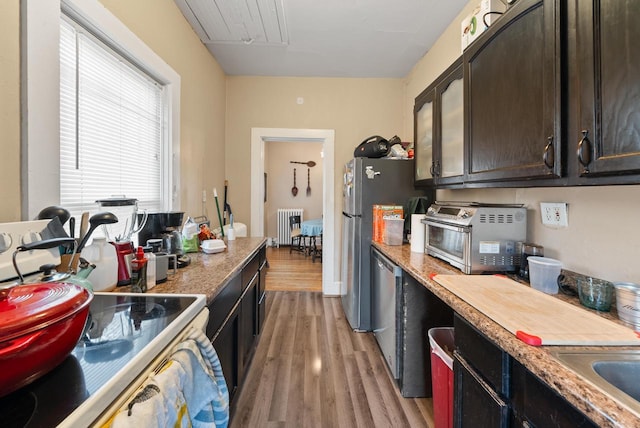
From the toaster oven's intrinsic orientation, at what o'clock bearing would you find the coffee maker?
The coffee maker is roughly at 1 o'clock from the toaster oven.

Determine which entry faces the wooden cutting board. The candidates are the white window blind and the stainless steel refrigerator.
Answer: the white window blind

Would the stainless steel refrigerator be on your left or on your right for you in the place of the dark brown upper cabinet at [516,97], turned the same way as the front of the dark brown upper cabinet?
on your right

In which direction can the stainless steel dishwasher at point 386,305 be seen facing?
to the viewer's left

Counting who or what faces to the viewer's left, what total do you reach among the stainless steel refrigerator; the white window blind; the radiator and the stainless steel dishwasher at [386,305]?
2

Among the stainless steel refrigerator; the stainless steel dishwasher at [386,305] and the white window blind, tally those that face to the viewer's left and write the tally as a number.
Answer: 2

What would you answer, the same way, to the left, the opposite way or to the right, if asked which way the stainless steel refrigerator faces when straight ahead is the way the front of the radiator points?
to the right

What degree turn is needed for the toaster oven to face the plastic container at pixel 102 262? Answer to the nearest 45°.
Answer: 0° — it already faces it

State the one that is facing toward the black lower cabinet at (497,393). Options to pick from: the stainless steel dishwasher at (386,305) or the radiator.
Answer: the radiator
